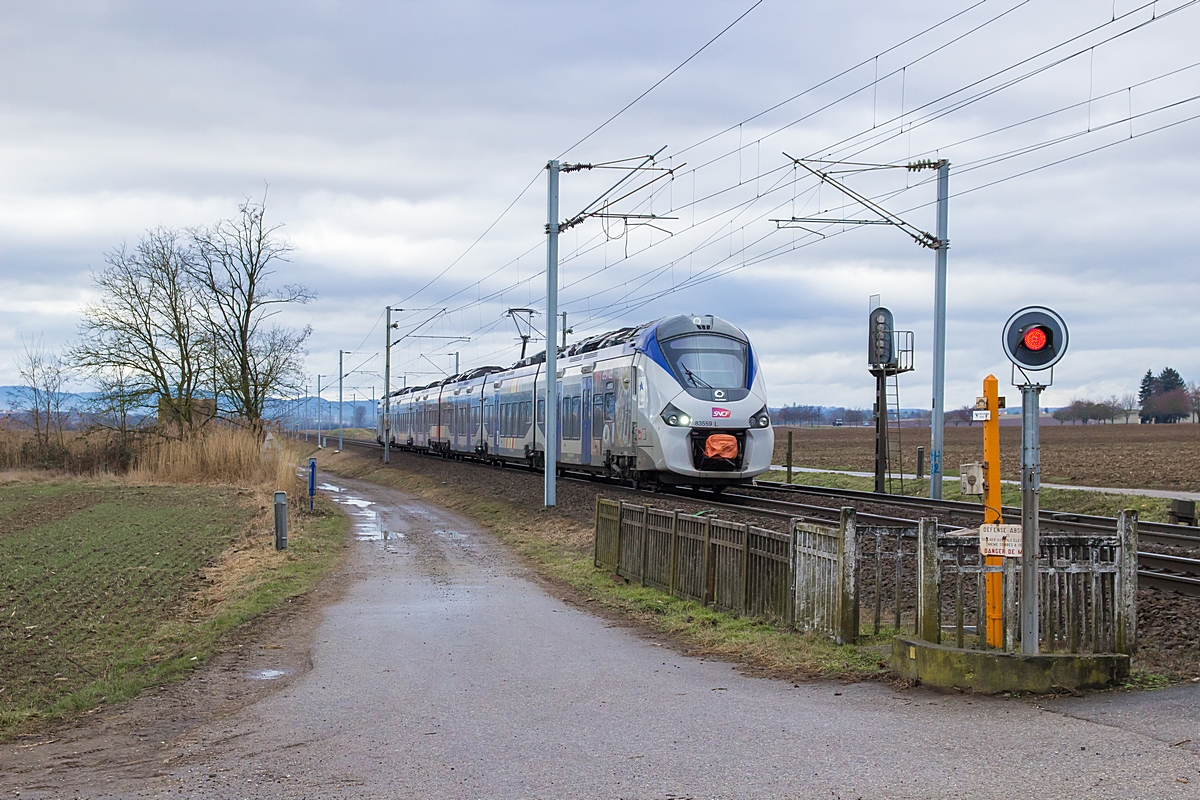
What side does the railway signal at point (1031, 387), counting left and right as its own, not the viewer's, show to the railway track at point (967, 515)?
back

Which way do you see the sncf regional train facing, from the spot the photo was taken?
facing the viewer and to the right of the viewer

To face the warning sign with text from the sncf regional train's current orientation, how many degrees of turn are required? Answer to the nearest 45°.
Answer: approximately 45° to its right

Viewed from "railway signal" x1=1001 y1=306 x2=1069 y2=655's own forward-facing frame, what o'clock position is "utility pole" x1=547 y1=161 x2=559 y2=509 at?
The utility pole is roughly at 5 o'clock from the railway signal.

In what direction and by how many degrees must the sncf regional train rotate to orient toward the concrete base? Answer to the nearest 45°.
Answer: approximately 45° to its right

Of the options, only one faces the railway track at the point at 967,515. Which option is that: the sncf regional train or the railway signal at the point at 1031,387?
the sncf regional train

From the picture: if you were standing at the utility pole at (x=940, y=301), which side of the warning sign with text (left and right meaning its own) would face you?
back

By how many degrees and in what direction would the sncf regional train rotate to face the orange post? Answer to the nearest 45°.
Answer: approximately 45° to its right

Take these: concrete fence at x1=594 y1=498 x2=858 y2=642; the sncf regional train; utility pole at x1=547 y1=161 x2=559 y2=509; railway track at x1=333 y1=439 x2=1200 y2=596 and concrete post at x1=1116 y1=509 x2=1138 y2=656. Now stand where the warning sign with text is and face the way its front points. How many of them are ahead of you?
0

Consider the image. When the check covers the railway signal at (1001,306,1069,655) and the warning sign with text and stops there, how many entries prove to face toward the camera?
2

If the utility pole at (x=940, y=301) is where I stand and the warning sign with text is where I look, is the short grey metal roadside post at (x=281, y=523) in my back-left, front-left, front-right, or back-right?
front-right

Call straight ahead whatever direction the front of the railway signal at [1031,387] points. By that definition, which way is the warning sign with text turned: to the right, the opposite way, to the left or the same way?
the same way

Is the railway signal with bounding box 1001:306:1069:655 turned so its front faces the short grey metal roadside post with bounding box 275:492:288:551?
no

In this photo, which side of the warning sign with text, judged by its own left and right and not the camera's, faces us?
front
